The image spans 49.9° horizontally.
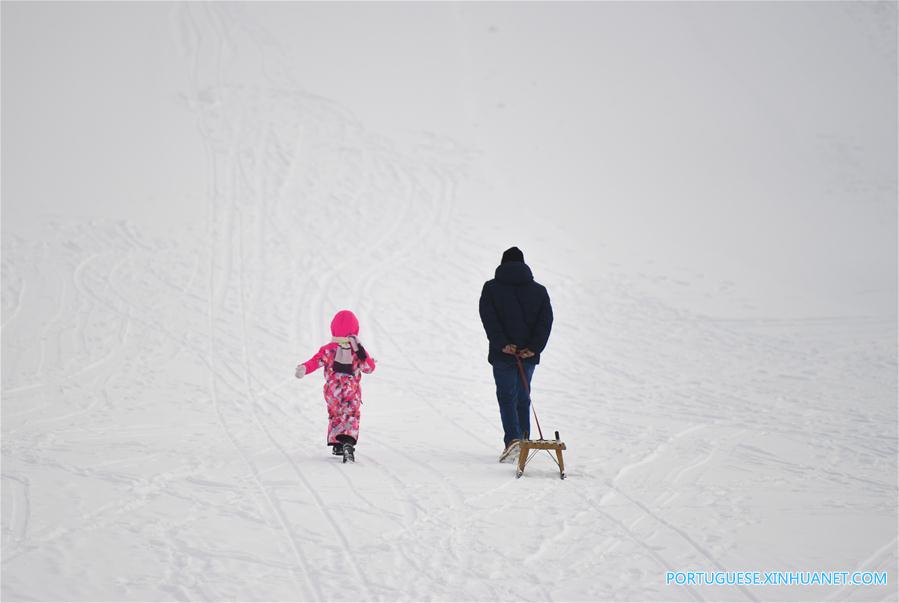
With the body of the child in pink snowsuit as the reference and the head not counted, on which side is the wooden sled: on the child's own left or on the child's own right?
on the child's own right

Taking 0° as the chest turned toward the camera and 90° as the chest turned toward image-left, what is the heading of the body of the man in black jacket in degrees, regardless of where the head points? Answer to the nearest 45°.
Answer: approximately 180°

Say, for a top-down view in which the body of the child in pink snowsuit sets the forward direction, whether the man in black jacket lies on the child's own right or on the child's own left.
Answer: on the child's own right

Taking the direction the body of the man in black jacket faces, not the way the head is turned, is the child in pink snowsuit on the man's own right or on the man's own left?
on the man's own left

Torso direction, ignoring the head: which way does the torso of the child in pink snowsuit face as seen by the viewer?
away from the camera

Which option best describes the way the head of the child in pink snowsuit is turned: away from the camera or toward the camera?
away from the camera

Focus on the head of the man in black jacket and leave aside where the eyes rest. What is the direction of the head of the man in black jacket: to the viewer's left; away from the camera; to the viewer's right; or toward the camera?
away from the camera

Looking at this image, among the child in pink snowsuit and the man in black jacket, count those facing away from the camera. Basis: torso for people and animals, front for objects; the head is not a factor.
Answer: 2
